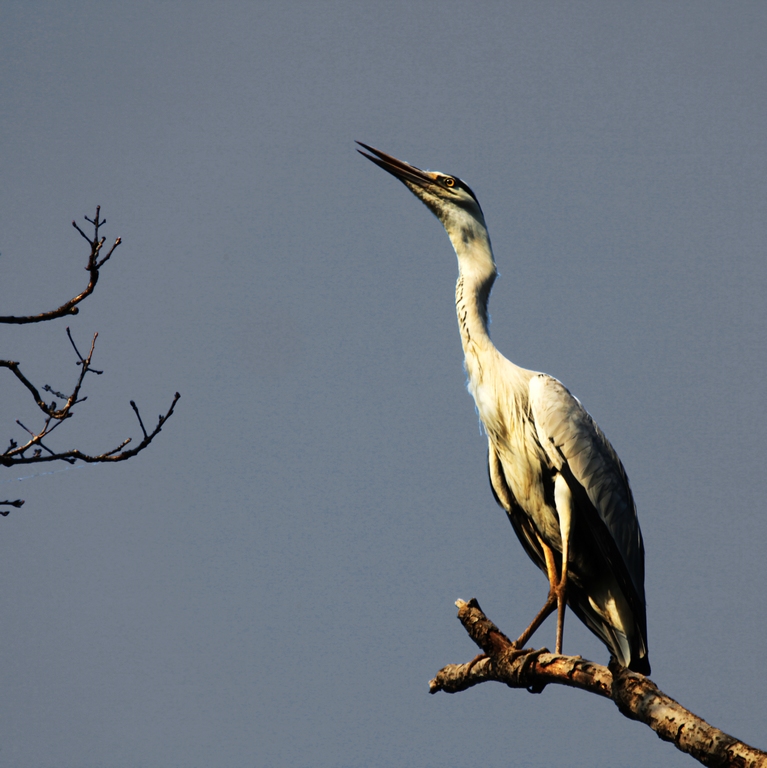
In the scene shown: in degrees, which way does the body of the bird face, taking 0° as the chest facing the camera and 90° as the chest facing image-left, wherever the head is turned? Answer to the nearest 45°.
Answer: approximately 45°

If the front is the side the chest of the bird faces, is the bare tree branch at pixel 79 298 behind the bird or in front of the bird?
in front
